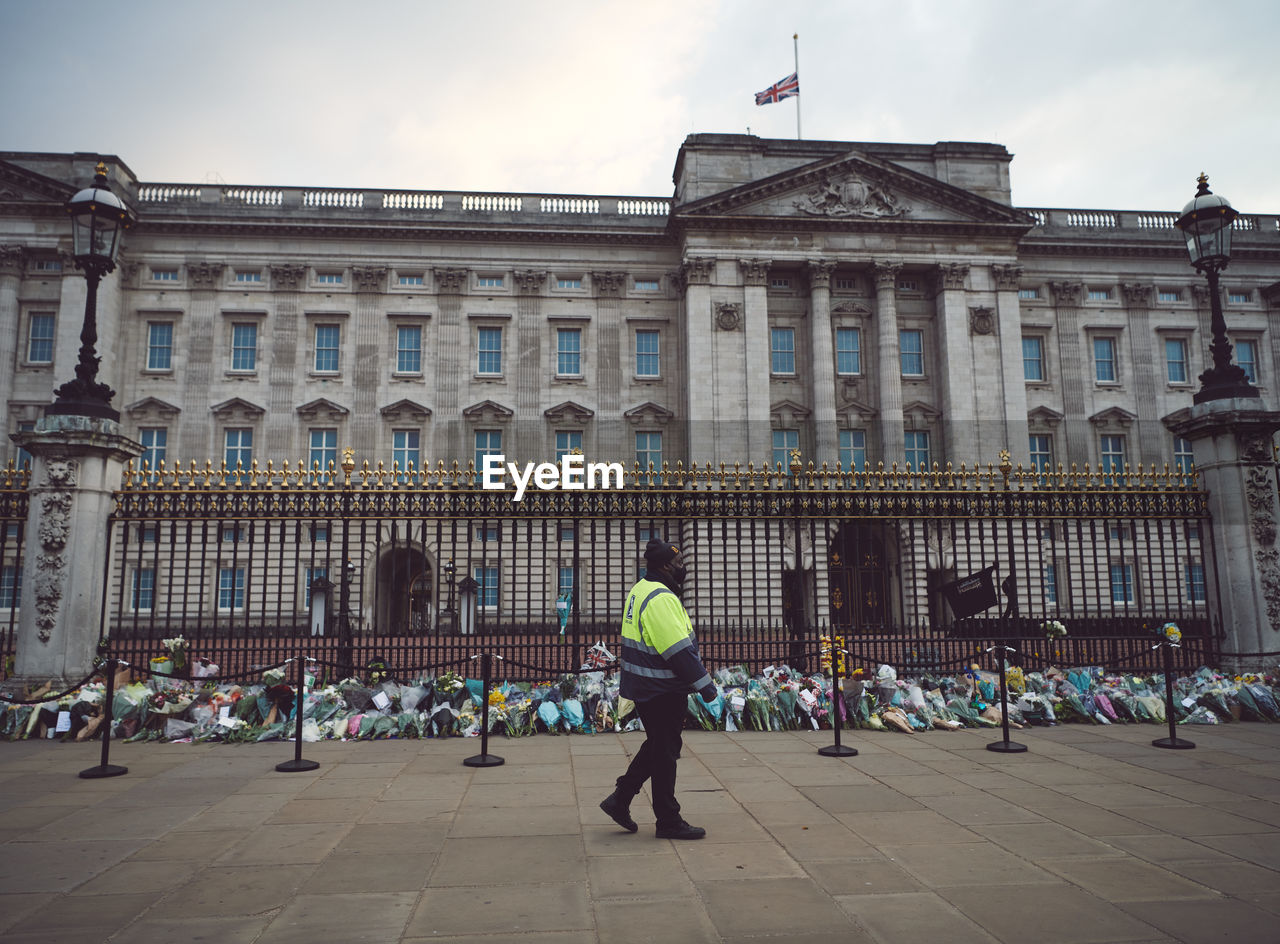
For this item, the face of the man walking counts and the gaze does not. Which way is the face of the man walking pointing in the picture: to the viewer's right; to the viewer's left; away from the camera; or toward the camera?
to the viewer's right

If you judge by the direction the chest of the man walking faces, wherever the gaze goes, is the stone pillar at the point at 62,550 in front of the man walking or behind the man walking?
behind

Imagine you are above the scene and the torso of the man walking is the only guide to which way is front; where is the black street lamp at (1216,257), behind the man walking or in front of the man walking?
in front

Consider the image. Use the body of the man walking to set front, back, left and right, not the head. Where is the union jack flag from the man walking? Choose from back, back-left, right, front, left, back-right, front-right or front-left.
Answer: left

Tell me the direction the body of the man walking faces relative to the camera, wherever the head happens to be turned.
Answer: to the viewer's right

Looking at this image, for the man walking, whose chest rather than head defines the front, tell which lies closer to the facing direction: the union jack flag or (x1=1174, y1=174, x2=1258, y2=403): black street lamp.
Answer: the black street lamp

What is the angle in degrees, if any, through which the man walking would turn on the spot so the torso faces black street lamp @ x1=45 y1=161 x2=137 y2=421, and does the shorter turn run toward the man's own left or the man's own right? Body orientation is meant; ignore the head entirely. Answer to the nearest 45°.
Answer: approximately 135° to the man's own left

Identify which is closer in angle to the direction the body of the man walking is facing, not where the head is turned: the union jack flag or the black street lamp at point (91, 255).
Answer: the union jack flag
